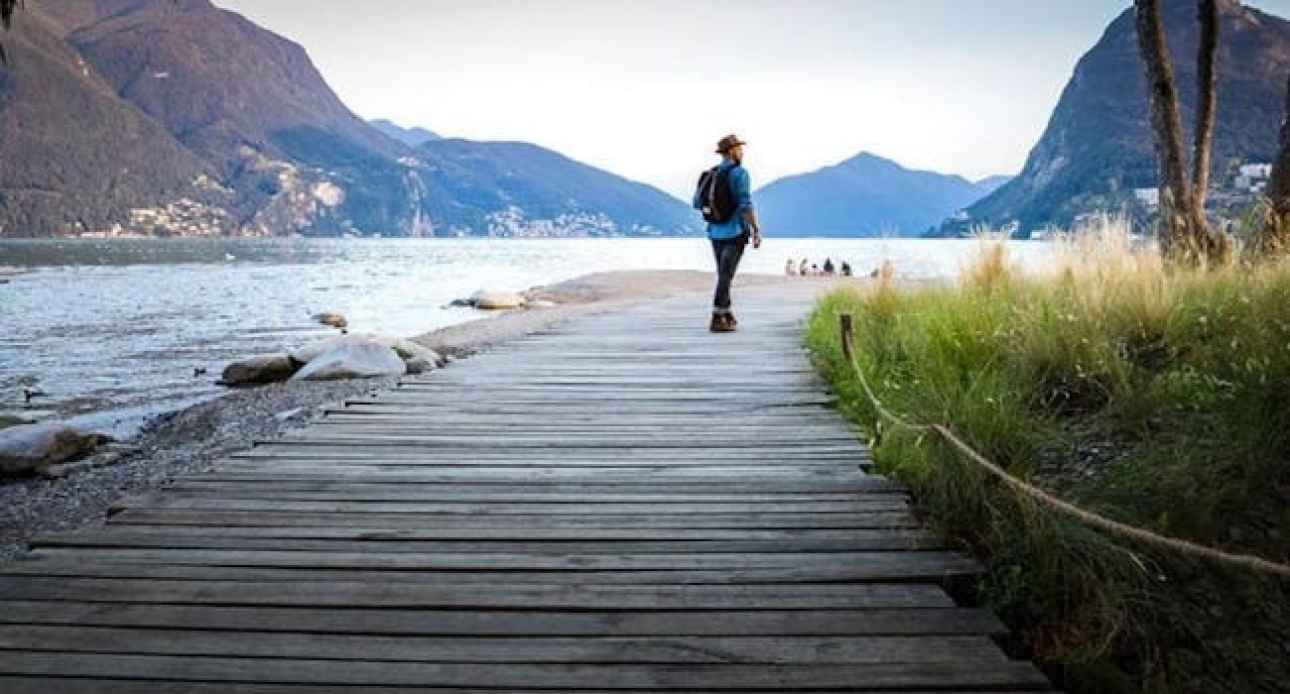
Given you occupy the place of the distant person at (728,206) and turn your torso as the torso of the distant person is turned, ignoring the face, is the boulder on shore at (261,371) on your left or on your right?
on your left

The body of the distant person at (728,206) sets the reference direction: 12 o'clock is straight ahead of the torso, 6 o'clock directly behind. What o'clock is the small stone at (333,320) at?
The small stone is roughly at 9 o'clock from the distant person.

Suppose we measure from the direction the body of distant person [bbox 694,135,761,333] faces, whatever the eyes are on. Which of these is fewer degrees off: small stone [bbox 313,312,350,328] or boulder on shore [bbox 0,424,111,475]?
the small stone

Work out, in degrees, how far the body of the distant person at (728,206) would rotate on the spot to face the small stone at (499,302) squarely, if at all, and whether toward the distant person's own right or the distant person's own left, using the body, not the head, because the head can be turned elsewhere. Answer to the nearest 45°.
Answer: approximately 90° to the distant person's own left

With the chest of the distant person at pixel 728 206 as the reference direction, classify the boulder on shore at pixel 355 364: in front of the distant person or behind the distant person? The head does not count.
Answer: behind

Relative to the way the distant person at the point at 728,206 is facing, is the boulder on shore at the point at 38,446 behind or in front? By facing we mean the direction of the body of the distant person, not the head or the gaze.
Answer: behind

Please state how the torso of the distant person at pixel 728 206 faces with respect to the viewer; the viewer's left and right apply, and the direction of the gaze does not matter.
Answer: facing away from the viewer and to the right of the viewer
